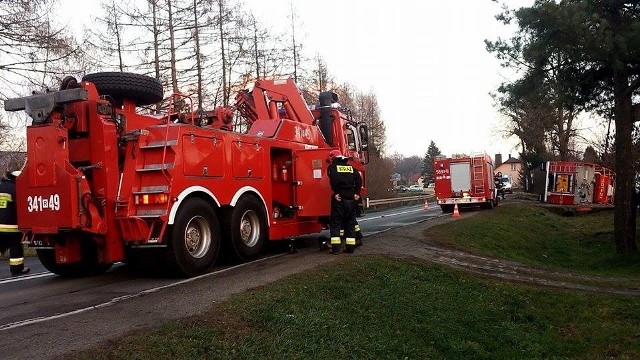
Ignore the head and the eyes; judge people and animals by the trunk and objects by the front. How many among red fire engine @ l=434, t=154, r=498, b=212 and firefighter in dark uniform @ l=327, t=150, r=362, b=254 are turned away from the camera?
2

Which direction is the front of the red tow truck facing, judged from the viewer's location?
facing away from the viewer and to the right of the viewer

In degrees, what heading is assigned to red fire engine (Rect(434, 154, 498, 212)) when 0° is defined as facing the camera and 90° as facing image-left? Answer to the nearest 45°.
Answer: approximately 180°

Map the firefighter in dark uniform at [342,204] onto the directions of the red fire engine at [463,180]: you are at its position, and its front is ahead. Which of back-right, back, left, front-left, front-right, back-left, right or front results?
back

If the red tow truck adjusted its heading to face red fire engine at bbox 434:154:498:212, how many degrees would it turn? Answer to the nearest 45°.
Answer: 0° — it already faces it

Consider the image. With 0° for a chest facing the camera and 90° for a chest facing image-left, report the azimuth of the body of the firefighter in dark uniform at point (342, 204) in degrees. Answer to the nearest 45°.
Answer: approximately 180°
